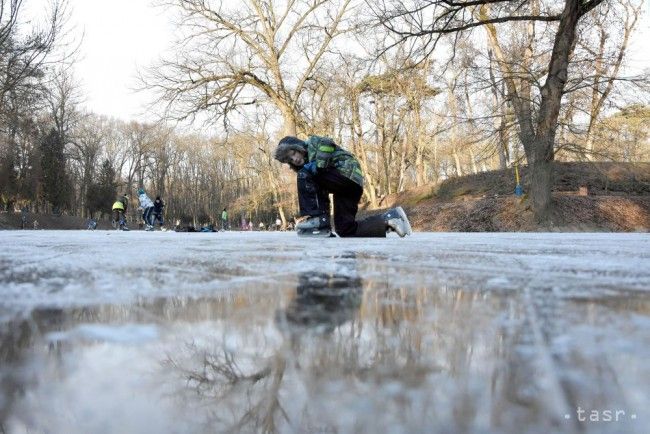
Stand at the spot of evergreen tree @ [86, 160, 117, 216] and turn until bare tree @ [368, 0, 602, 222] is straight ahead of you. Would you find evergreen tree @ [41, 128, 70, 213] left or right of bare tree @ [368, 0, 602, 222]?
right

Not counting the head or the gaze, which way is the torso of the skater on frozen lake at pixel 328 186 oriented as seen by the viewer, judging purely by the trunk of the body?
to the viewer's left

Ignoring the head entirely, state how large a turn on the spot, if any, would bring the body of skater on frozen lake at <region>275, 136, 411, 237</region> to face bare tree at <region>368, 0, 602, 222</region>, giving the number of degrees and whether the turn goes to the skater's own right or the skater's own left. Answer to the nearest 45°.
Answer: approximately 135° to the skater's own right

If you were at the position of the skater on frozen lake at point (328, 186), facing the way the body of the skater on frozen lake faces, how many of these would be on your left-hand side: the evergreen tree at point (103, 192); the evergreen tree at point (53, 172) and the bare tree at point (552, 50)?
0

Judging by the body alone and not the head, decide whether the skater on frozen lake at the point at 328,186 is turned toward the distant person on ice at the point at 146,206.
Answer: no

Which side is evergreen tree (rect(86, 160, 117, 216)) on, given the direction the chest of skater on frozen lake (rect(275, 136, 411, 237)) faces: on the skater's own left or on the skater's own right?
on the skater's own right

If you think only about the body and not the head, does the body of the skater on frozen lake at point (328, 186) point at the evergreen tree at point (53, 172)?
no

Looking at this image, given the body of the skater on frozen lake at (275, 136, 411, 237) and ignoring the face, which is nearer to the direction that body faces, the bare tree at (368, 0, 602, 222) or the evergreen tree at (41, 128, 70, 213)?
the evergreen tree
